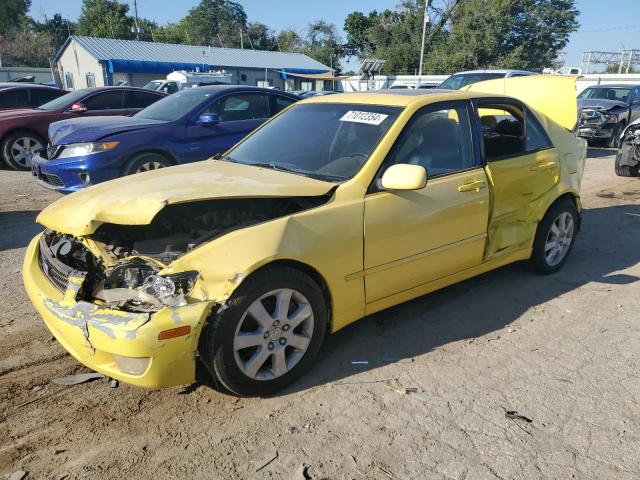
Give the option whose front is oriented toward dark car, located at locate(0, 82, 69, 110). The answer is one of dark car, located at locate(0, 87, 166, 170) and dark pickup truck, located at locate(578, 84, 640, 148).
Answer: dark pickup truck, located at locate(578, 84, 640, 148)

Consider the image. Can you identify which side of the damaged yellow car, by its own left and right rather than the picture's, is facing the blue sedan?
right

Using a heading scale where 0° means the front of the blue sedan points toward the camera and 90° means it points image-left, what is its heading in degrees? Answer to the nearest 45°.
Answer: approximately 45°

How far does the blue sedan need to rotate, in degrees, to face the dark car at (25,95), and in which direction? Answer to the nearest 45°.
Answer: approximately 90° to its right

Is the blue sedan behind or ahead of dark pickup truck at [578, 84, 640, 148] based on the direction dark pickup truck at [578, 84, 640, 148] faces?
ahead

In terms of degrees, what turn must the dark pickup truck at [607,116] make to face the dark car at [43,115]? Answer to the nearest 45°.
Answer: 0° — it already faces it

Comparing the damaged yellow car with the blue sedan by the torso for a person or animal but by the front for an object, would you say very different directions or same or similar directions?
same or similar directions

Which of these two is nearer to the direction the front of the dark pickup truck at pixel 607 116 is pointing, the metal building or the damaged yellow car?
the damaged yellow car

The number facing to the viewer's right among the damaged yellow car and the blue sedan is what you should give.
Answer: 0

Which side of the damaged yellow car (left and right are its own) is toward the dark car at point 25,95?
right

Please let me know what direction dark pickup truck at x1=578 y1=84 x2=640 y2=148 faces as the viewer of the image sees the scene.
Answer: facing the viewer and to the left of the viewer

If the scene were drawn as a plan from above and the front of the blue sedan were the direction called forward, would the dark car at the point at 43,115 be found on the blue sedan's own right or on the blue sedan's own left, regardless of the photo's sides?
on the blue sedan's own right

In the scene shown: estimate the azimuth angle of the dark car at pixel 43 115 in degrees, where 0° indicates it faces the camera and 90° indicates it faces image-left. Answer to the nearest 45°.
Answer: approximately 45°

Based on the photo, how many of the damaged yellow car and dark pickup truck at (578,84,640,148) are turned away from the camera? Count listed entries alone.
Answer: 0
